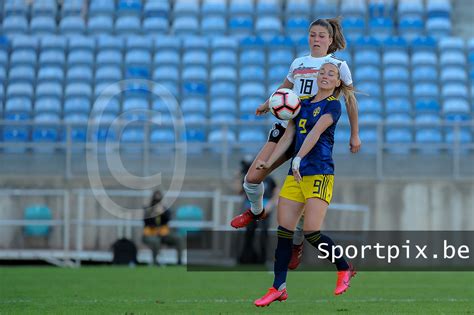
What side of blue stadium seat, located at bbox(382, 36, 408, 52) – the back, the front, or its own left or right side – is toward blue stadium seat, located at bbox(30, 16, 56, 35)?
right

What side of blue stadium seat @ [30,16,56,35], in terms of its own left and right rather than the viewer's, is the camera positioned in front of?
front

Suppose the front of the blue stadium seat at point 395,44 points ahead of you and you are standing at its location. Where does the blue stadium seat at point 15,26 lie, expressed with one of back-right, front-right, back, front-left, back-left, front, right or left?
right

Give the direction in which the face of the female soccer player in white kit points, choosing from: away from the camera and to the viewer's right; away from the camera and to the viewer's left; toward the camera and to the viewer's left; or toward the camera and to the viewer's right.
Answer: toward the camera and to the viewer's left

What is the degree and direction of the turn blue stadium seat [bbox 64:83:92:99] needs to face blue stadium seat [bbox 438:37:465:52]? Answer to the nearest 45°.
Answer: approximately 90° to its left

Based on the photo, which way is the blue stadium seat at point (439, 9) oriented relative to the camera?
toward the camera

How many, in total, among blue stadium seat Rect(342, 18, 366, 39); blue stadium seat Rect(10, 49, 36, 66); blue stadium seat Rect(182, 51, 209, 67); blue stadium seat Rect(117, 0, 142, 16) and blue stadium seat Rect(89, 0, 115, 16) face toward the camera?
5

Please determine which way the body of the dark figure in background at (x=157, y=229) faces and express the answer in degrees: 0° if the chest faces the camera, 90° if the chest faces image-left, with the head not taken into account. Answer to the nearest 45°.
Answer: approximately 0°

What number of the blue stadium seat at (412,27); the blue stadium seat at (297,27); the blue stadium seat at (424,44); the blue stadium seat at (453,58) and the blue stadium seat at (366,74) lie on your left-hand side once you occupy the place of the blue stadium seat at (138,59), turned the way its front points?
5

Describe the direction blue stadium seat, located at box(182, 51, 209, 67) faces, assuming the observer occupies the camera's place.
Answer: facing the viewer

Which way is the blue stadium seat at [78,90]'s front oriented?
toward the camera

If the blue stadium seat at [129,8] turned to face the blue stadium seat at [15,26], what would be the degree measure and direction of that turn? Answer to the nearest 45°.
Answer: approximately 90° to its right

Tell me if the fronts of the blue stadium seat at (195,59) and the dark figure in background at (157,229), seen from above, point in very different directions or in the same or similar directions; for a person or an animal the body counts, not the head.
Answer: same or similar directions
